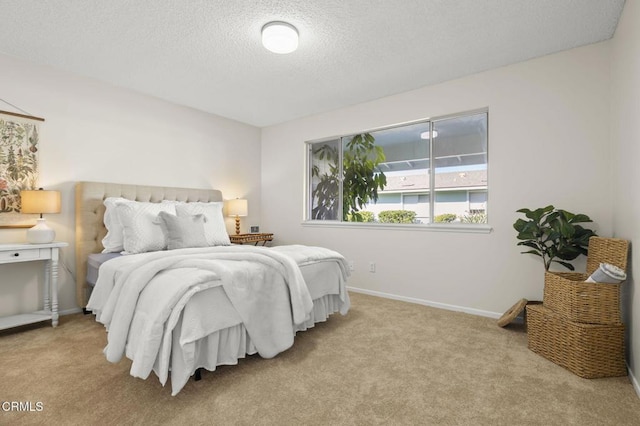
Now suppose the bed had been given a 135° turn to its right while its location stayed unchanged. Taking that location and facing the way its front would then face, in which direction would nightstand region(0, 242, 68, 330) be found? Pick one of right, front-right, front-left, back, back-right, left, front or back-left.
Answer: front-right

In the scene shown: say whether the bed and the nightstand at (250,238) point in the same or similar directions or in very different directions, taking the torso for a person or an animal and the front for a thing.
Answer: same or similar directions

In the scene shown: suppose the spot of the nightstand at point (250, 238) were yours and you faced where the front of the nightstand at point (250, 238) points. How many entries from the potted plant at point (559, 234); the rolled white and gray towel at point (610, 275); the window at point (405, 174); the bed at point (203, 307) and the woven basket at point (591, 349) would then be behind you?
0

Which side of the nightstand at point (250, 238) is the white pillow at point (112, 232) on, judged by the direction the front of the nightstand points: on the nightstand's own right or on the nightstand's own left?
on the nightstand's own right

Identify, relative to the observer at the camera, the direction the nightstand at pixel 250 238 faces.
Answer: facing the viewer and to the right of the viewer

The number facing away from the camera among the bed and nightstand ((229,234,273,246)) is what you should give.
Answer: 0

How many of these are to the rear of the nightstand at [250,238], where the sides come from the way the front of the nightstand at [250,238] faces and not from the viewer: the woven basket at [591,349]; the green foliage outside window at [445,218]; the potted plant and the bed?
0

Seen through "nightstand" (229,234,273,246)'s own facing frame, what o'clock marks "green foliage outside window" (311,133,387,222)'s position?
The green foliage outside window is roughly at 11 o'clock from the nightstand.

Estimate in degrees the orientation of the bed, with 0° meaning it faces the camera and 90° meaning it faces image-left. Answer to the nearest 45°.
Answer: approximately 315°

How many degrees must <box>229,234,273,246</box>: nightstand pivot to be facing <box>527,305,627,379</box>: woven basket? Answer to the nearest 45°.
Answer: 0° — it already faces it

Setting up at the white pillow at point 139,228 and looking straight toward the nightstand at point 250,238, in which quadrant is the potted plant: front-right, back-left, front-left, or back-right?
front-right

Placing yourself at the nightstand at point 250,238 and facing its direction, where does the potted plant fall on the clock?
The potted plant is roughly at 12 o'clock from the nightstand.
